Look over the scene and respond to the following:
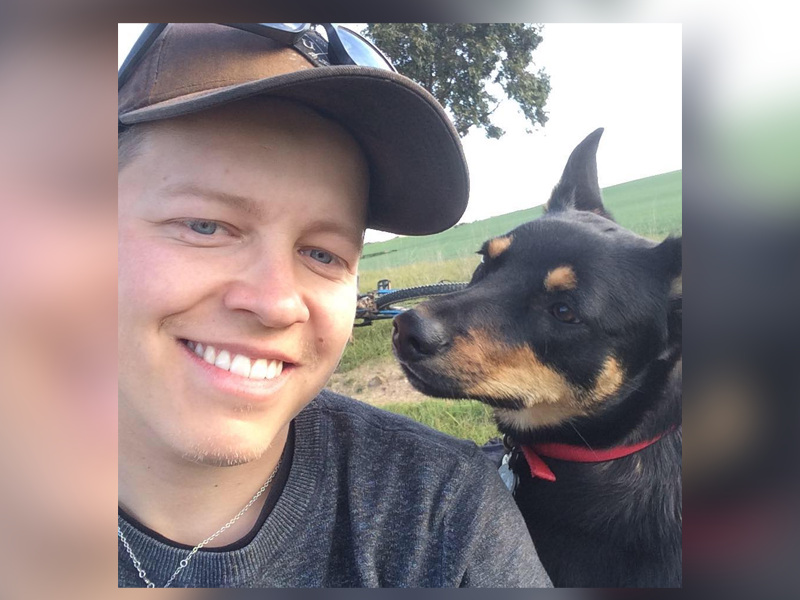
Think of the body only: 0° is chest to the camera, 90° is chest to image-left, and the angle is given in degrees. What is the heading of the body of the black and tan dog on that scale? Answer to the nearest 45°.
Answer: approximately 45°
